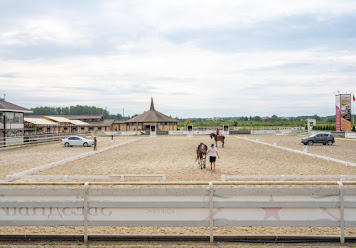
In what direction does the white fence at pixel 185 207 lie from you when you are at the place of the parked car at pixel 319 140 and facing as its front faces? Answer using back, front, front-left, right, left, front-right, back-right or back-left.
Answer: left

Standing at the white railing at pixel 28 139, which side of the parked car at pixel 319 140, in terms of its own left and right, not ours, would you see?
front

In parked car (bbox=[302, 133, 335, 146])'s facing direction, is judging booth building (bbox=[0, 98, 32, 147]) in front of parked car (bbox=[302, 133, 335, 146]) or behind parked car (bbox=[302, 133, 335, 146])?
in front

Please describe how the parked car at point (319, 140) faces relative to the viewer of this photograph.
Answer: facing to the left of the viewer

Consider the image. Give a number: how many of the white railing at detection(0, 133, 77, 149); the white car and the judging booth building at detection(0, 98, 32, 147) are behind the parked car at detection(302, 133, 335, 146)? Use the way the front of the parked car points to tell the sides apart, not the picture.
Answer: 0

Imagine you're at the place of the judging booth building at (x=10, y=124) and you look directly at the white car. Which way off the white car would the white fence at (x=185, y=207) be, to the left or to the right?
right

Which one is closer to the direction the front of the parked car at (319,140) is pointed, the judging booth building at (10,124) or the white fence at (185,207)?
the judging booth building

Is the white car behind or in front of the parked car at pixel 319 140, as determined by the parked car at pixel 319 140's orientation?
in front
